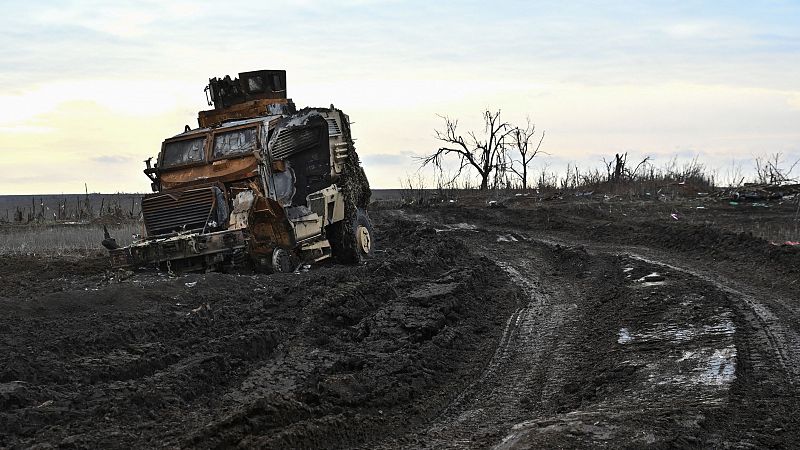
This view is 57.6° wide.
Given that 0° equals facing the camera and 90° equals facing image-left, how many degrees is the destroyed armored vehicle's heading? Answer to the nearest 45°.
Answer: approximately 45°
